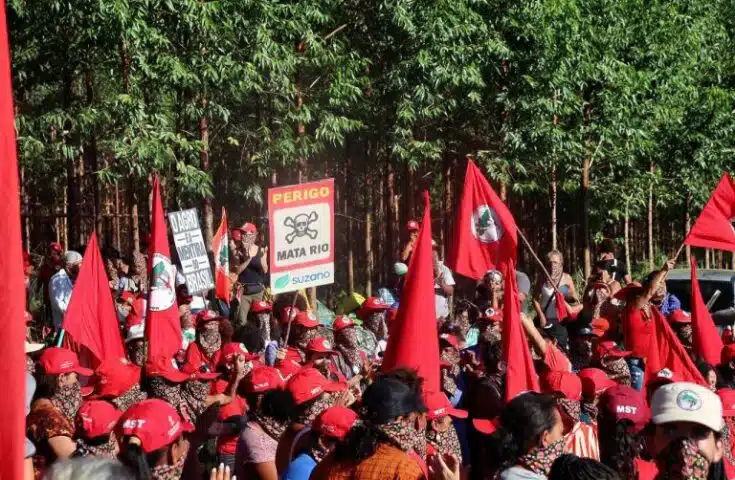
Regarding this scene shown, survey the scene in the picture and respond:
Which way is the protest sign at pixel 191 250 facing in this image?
toward the camera

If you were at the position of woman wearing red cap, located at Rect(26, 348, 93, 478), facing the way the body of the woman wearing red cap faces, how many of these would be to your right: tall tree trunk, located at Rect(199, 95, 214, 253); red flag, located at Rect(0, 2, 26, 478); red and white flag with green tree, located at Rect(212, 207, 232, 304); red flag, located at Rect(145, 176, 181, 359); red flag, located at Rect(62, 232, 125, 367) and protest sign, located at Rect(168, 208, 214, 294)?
1

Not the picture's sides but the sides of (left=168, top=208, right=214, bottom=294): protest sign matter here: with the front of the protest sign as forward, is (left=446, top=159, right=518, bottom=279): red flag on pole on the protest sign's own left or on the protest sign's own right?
on the protest sign's own left

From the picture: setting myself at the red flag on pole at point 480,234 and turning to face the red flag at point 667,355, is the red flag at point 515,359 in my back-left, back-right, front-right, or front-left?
front-right

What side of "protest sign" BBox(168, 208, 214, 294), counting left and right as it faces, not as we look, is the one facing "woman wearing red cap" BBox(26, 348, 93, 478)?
front

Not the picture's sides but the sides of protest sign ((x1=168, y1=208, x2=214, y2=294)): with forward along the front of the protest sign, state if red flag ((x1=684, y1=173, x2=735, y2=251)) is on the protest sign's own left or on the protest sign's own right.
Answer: on the protest sign's own left
